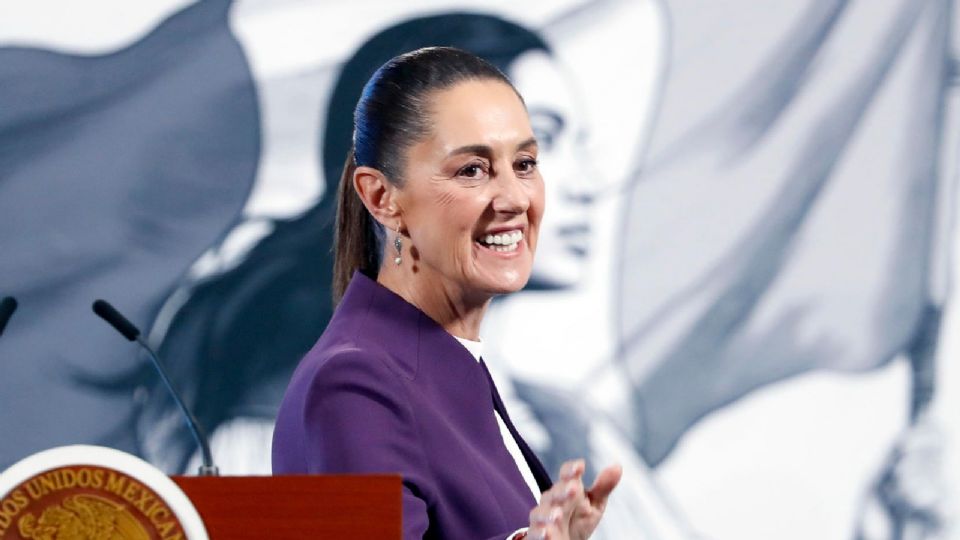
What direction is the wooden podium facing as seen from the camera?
toward the camera

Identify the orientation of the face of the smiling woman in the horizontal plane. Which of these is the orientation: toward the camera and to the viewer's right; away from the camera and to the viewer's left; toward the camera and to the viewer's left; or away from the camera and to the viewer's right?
toward the camera and to the viewer's right
